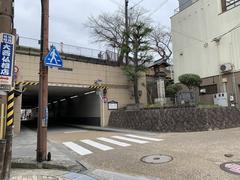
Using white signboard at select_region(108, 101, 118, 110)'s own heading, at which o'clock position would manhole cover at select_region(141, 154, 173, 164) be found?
The manhole cover is roughly at 12 o'clock from the white signboard.

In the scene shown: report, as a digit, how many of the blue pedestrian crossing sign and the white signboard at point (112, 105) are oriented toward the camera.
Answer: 2

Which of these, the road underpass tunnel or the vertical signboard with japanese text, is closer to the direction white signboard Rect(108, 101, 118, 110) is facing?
the vertical signboard with japanese text

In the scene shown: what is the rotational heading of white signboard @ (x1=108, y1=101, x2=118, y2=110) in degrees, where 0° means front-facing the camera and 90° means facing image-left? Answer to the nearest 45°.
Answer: approximately 0°

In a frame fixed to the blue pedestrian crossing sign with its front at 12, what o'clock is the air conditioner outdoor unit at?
The air conditioner outdoor unit is roughly at 8 o'clock from the blue pedestrian crossing sign.

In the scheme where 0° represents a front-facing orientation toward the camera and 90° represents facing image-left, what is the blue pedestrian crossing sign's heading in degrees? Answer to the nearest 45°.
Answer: approximately 0°

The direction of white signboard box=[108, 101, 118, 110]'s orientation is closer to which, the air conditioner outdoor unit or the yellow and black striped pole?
the yellow and black striped pole

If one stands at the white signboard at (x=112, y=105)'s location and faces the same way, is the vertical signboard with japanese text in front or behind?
in front

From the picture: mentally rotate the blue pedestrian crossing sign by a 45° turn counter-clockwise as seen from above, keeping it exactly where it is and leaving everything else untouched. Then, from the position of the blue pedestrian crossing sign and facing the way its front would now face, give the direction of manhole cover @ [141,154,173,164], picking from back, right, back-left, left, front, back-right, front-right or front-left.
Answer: front-left

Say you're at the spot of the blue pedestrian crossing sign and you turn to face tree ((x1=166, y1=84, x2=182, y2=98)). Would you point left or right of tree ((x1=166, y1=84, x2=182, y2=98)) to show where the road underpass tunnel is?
left
